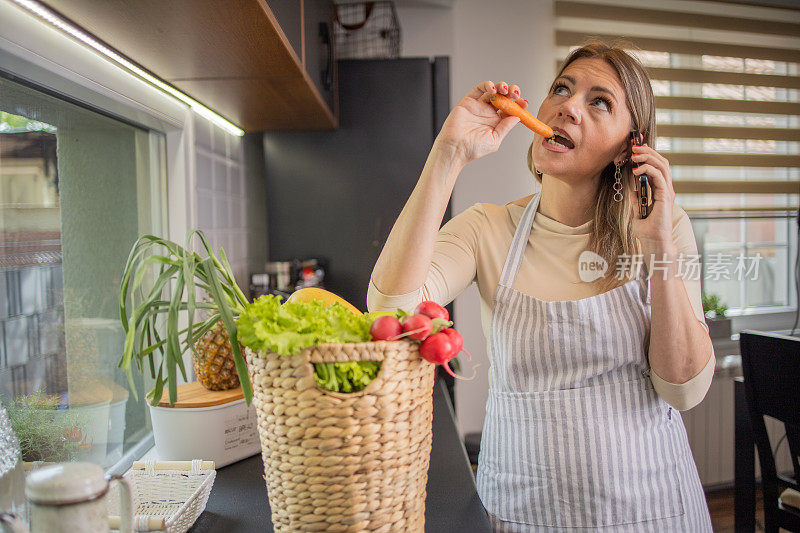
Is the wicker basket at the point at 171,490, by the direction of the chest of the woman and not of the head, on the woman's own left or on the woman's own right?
on the woman's own right

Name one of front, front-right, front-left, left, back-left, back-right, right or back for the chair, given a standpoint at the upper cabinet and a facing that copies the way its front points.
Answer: front

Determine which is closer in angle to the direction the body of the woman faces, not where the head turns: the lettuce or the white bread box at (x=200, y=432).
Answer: the lettuce

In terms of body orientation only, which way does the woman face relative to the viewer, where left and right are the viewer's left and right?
facing the viewer

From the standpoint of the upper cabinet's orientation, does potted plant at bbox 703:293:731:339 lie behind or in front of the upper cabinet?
in front

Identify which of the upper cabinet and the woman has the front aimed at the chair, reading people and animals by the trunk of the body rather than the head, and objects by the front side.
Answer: the upper cabinet

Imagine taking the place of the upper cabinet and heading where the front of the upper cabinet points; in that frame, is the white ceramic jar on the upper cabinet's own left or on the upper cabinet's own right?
on the upper cabinet's own right

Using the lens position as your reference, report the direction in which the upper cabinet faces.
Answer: facing to the right of the viewer
